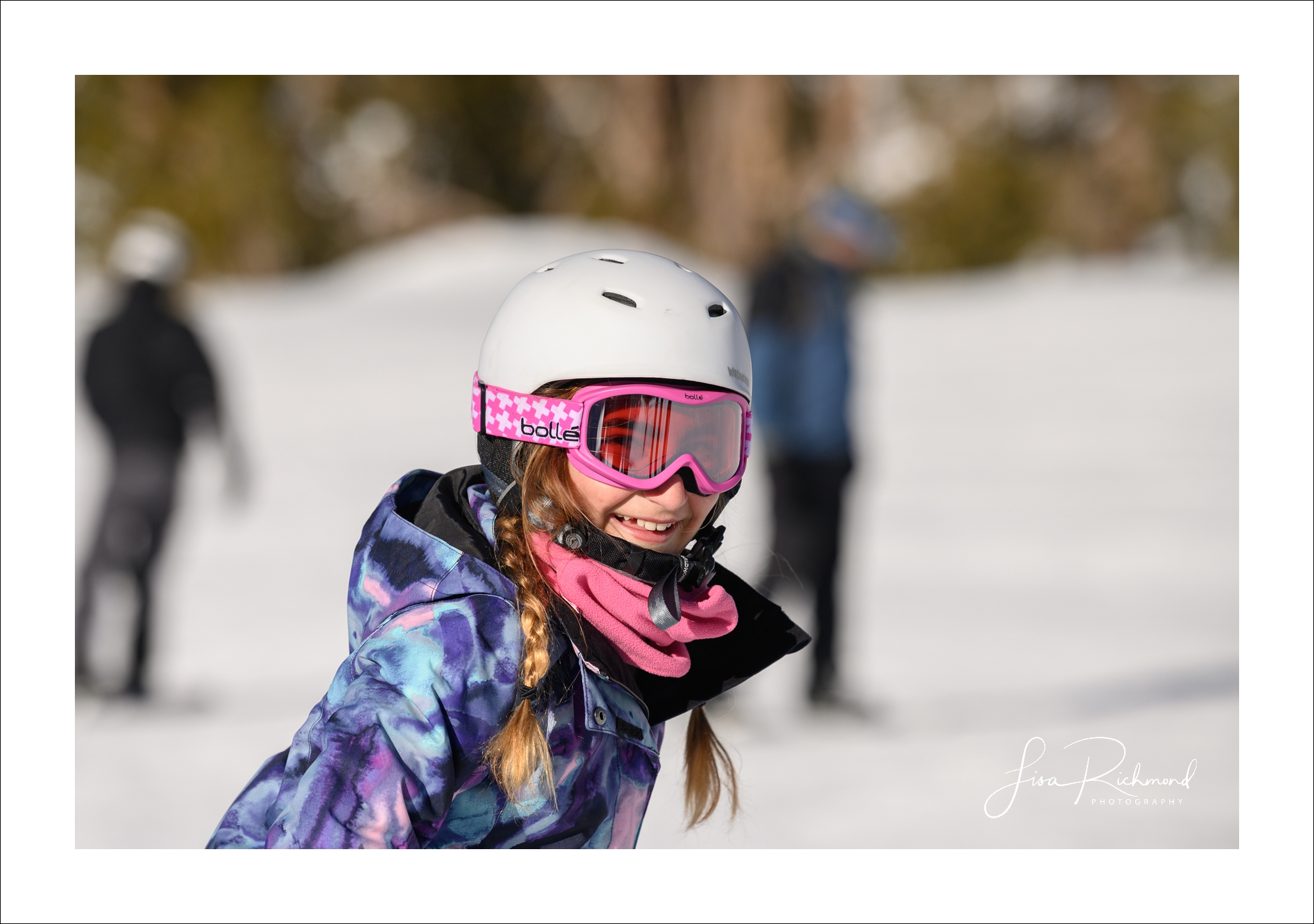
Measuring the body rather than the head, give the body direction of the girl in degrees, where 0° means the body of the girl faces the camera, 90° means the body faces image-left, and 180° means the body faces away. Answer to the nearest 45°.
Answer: approximately 315°

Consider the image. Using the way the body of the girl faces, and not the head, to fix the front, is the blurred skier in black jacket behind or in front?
behind

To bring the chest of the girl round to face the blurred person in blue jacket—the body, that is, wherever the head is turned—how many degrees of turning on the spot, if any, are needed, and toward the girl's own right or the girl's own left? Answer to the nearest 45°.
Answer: approximately 135° to the girl's own left
